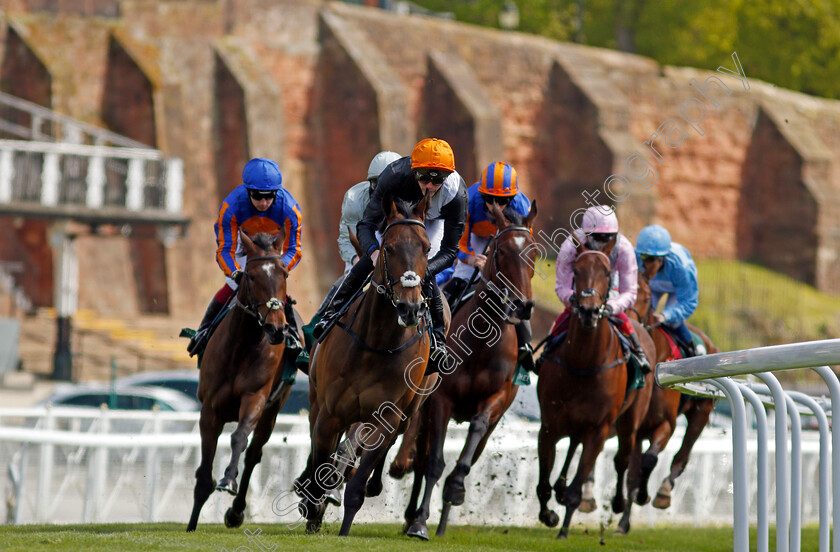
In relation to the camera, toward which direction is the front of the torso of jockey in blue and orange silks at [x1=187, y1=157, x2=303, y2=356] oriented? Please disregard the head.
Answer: toward the camera

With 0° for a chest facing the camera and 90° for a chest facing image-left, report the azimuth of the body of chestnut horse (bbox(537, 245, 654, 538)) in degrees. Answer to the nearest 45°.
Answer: approximately 0°

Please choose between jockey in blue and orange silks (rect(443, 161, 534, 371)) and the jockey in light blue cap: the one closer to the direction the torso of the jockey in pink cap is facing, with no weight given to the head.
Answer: the jockey in blue and orange silks

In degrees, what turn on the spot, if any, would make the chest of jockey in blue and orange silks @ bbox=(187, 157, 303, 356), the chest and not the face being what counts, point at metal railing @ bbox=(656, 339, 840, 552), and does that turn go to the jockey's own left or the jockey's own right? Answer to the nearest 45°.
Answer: approximately 45° to the jockey's own left

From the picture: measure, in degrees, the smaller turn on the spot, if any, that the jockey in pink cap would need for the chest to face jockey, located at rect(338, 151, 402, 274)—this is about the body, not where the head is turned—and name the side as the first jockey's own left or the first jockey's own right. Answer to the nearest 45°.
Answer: approximately 45° to the first jockey's own right

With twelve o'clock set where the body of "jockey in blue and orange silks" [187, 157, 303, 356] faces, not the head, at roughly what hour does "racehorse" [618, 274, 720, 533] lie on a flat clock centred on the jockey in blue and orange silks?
The racehorse is roughly at 8 o'clock from the jockey in blue and orange silks.

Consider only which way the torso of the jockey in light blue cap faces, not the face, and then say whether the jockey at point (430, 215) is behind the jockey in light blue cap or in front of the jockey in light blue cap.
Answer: in front

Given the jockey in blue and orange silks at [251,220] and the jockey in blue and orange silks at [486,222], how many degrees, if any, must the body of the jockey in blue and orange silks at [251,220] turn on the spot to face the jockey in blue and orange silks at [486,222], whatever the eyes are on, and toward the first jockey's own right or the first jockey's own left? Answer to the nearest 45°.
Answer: approximately 90° to the first jockey's own left

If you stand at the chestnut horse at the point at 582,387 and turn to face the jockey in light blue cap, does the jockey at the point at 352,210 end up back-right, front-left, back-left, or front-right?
back-left

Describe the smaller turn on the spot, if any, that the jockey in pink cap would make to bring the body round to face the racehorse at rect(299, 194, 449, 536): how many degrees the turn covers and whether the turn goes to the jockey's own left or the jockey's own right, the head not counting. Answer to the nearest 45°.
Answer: approximately 45° to the jockey's own right

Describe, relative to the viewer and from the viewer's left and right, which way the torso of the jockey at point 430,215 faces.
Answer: facing the viewer

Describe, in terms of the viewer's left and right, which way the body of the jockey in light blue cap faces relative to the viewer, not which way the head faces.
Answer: facing the viewer and to the left of the viewer

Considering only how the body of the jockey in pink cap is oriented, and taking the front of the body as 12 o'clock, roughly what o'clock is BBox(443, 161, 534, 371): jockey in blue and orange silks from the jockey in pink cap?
The jockey in blue and orange silks is roughly at 2 o'clock from the jockey in pink cap.
